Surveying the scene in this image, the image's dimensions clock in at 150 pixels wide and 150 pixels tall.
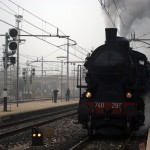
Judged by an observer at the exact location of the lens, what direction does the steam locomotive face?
facing the viewer
